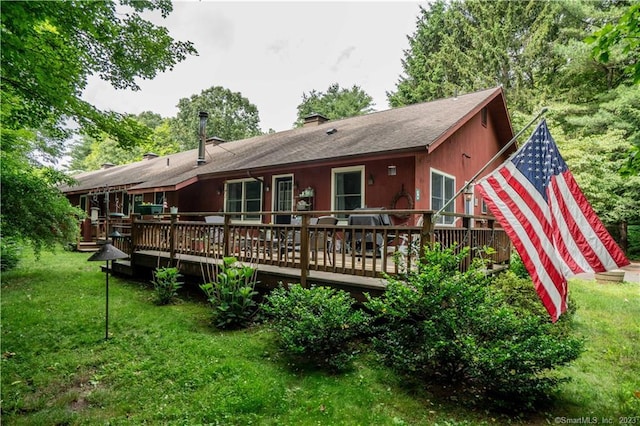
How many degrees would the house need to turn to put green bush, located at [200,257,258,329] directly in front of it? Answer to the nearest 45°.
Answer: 0° — it already faces it

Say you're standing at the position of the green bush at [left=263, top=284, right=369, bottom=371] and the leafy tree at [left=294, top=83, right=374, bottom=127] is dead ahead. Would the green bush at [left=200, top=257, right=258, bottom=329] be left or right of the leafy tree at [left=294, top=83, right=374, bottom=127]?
left

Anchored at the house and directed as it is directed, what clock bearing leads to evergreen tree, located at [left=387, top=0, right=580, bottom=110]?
The evergreen tree is roughly at 6 o'clock from the house.

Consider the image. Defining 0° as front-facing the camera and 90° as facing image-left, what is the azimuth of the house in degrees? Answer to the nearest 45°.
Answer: approximately 45°

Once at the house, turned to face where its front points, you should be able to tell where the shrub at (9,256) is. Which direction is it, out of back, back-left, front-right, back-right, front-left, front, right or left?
front-right

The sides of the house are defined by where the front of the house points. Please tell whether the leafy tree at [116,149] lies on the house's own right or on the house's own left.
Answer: on the house's own right

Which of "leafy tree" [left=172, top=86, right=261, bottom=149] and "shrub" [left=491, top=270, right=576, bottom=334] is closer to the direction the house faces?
the shrub

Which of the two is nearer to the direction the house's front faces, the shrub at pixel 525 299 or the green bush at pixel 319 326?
the green bush

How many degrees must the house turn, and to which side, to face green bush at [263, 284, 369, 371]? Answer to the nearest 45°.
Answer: approximately 45° to its left

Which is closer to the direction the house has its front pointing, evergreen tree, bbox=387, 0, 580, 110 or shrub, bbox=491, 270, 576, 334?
the shrub

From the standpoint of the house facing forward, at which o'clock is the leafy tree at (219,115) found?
The leafy tree is roughly at 4 o'clock from the house.
